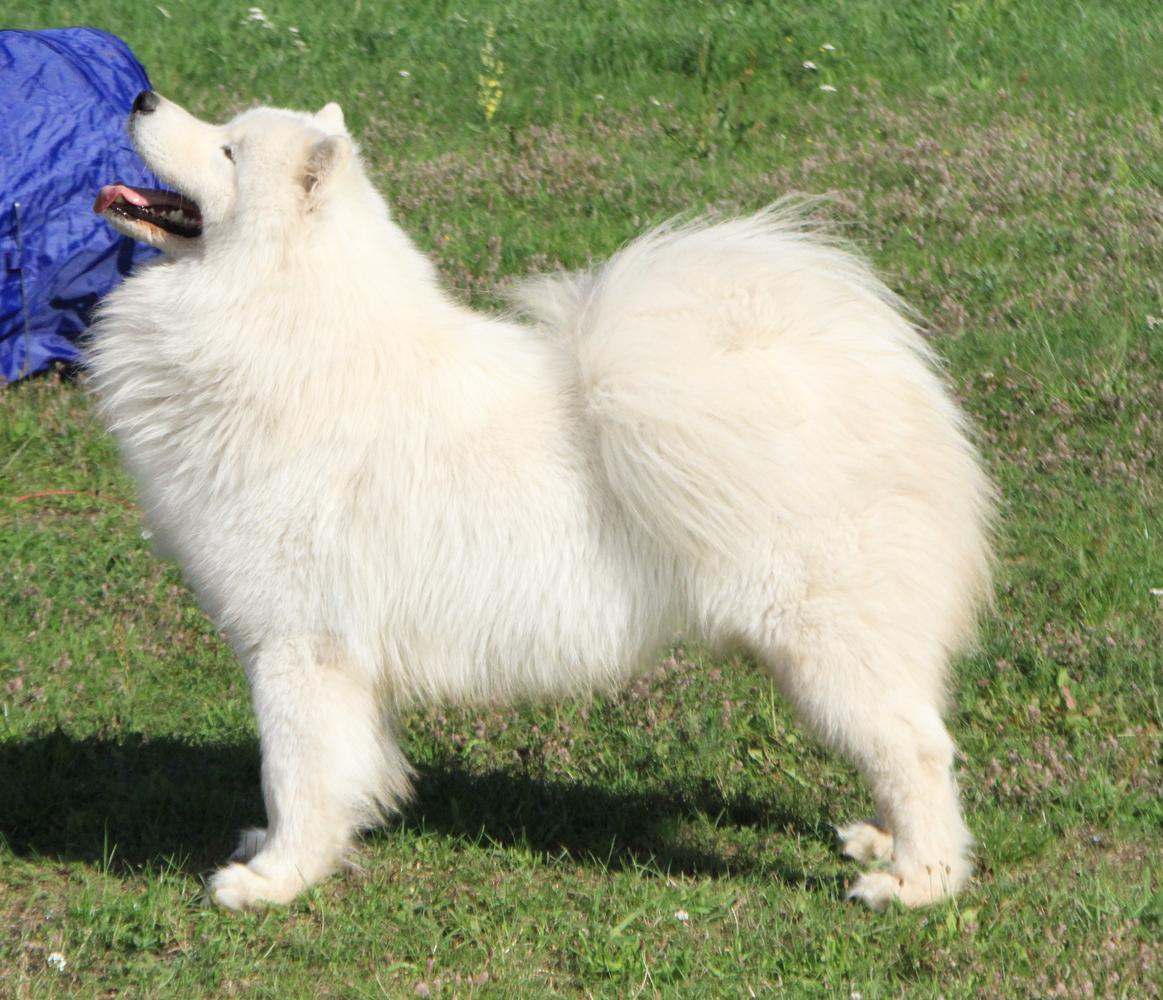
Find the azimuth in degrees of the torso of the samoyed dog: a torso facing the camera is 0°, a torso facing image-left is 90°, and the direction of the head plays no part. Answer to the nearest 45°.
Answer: approximately 90°

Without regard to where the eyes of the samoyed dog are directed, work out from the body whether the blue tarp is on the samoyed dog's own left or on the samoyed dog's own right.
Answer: on the samoyed dog's own right
